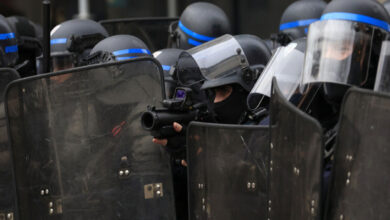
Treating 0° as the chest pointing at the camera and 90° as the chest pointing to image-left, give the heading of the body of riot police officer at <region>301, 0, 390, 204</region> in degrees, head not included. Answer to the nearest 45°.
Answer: approximately 45°
